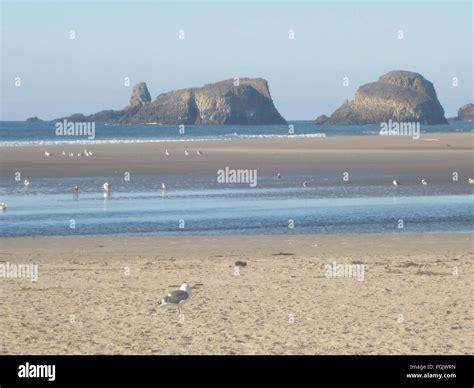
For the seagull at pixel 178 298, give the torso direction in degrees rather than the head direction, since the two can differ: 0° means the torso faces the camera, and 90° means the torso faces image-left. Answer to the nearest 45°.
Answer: approximately 270°
